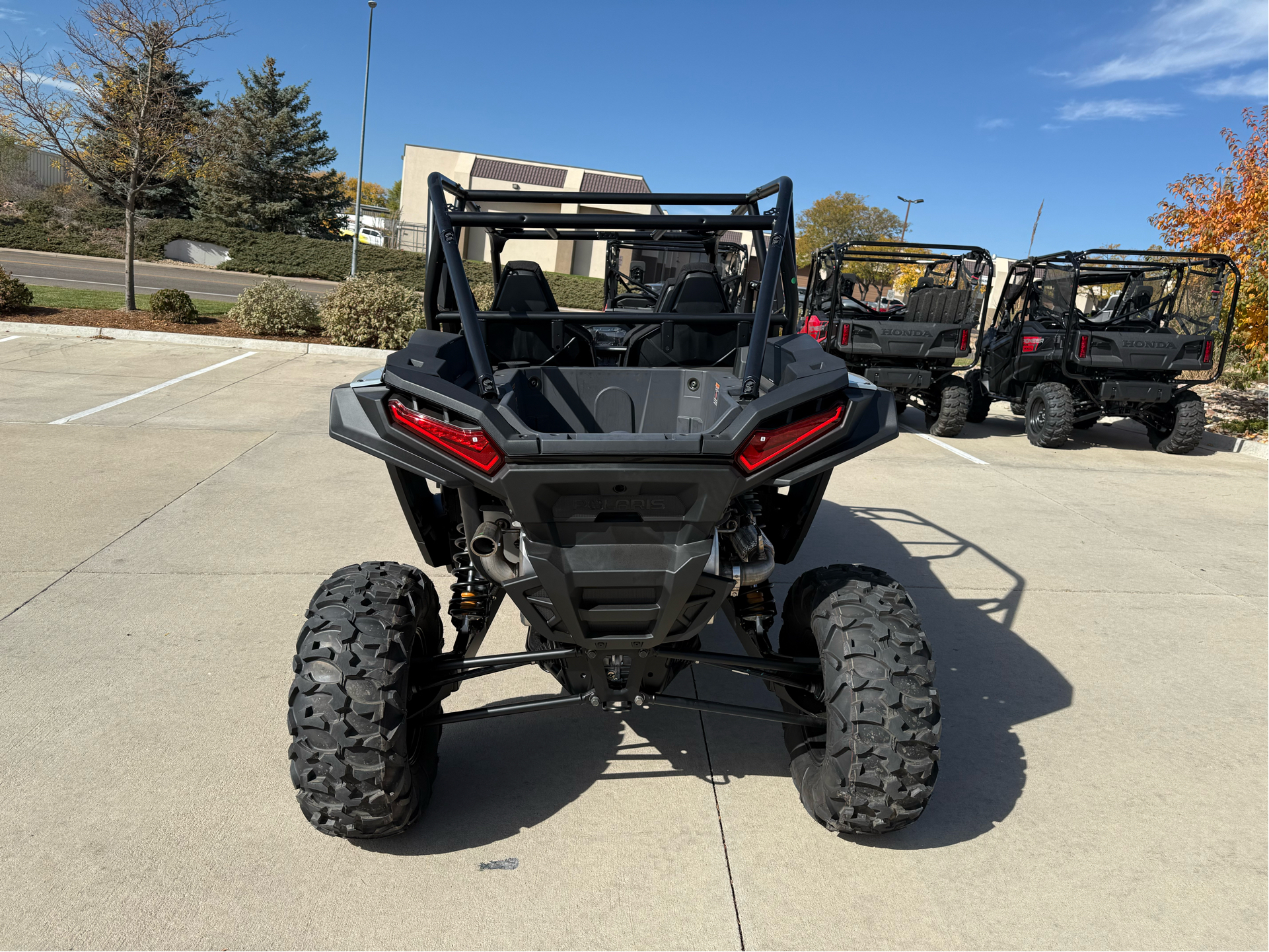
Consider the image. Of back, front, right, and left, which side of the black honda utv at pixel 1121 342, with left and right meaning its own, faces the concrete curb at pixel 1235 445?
right

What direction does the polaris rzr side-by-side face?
away from the camera

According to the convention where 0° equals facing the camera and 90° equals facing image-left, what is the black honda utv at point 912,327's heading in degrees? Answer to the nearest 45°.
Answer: approximately 180°

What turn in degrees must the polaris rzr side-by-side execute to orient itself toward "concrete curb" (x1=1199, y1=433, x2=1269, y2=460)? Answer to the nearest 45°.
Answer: approximately 45° to its right

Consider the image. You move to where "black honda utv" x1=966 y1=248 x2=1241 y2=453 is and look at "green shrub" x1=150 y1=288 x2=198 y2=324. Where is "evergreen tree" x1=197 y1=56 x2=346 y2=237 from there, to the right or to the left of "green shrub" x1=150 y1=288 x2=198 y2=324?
right

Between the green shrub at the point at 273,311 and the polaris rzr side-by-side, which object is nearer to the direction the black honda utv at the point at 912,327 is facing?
the green shrub

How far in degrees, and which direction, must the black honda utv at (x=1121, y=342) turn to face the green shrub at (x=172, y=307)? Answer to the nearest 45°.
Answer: approximately 45° to its left

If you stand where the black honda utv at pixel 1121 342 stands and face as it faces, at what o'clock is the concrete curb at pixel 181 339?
The concrete curb is roughly at 10 o'clock from the black honda utv.

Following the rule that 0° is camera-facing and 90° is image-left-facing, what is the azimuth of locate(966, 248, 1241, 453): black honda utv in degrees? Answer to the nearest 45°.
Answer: approximately 135°

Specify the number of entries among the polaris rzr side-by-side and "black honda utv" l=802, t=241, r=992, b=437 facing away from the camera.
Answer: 2
